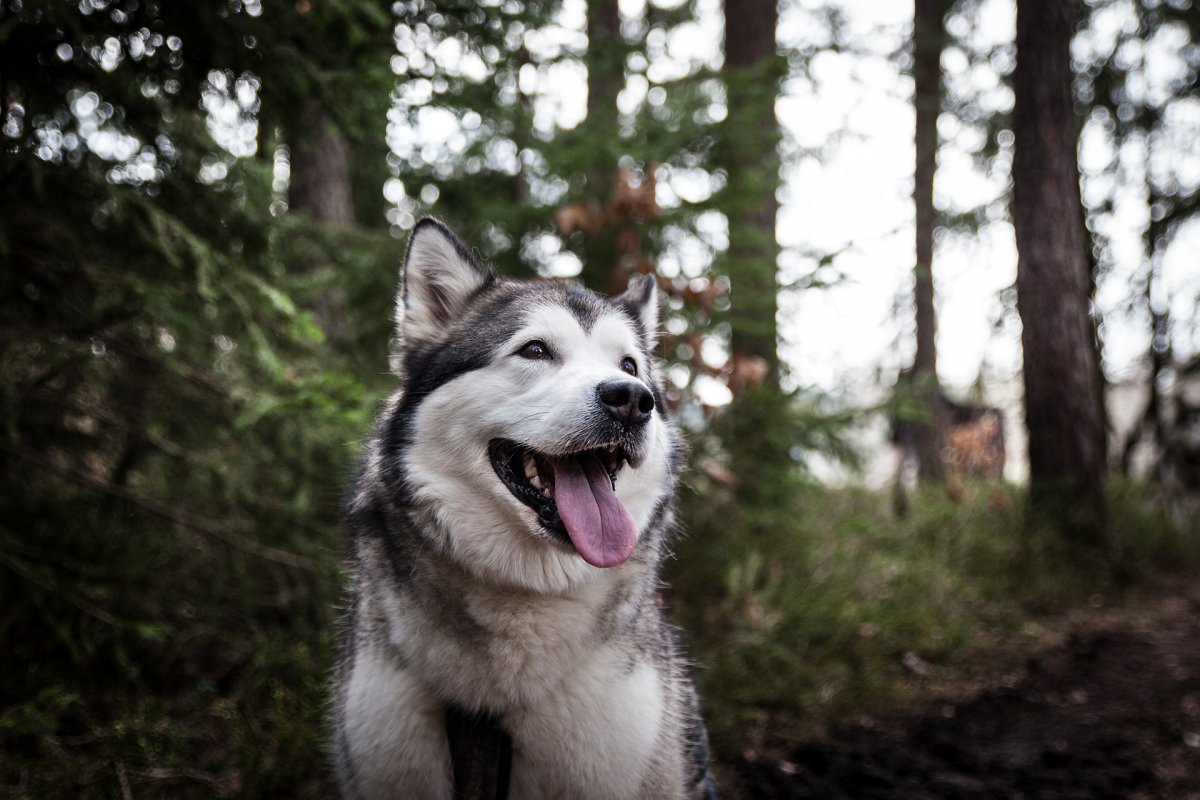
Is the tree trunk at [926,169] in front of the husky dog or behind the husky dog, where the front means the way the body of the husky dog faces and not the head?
behind

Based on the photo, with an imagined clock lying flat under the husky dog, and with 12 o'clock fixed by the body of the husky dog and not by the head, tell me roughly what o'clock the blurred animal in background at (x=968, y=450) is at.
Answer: The blurred animal in background is roughly at 7 o'clock from the husky dog.

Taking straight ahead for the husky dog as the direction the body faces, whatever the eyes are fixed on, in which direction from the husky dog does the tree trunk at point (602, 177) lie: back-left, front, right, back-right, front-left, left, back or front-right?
back

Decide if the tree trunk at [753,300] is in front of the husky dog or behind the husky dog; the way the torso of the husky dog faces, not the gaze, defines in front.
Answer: behind

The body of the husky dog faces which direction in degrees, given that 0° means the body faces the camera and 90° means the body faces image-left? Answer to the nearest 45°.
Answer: approximately 0°

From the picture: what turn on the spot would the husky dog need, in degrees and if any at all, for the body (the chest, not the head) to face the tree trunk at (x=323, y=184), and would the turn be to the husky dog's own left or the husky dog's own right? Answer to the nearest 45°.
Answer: approximately 180°

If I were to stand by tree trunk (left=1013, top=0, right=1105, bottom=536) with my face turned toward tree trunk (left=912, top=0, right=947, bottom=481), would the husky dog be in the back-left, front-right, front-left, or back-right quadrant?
back-left

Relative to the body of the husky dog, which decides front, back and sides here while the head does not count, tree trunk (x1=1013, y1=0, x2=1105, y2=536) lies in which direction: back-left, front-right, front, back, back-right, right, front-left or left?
back-left
